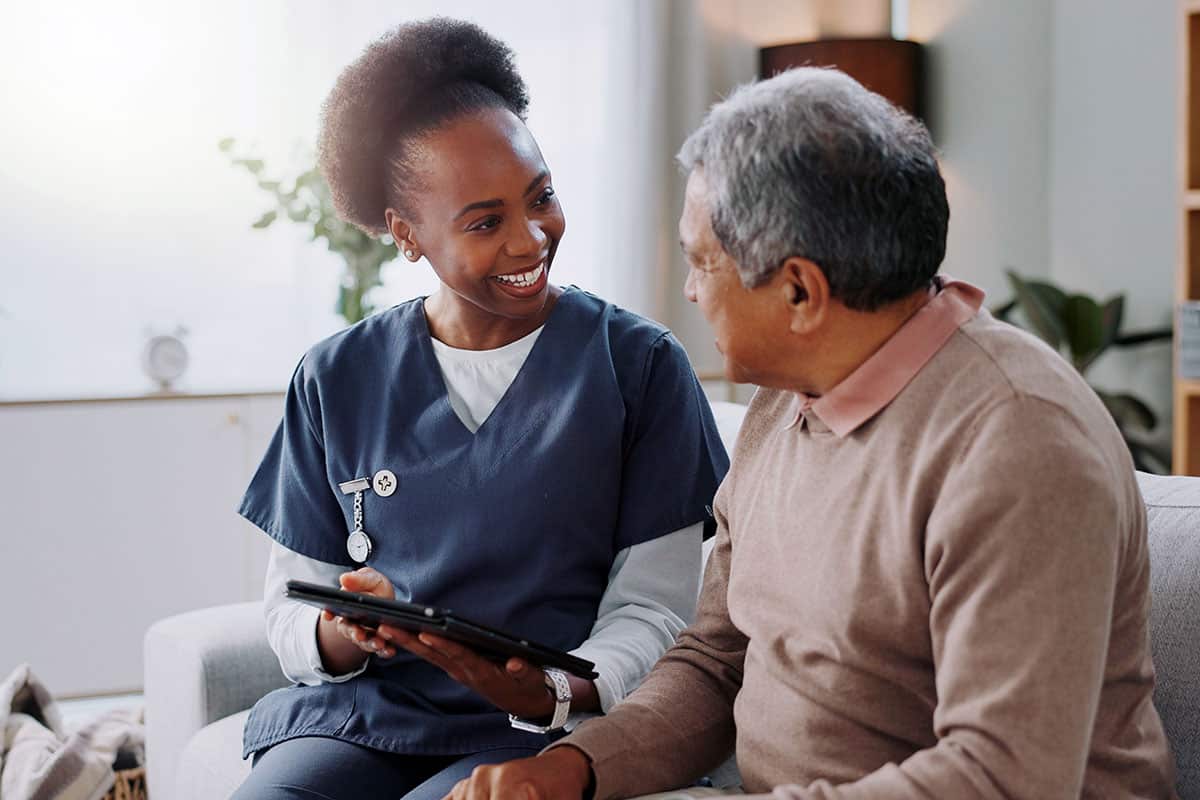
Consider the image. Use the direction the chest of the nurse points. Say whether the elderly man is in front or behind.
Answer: in front

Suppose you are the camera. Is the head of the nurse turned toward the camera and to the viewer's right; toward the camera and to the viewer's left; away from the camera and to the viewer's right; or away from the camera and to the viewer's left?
toward the camera and to the viewer's right

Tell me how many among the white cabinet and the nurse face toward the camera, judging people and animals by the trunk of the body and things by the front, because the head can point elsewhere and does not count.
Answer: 2

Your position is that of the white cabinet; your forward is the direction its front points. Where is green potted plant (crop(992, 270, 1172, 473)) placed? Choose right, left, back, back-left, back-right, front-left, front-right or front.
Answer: left

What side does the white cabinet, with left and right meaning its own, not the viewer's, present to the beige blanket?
front

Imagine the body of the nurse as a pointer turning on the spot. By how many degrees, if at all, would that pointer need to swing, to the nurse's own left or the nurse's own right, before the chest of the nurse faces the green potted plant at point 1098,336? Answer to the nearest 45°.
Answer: approximately 135° to the nurse's own left

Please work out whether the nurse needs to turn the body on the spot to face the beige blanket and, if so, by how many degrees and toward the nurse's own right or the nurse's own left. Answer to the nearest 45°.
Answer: approximately 135° to the nurse's own right

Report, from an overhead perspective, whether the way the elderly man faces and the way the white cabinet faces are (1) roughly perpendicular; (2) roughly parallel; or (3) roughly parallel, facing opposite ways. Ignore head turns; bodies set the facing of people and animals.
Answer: roughly perpendicular

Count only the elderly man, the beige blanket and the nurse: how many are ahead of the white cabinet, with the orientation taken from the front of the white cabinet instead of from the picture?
3

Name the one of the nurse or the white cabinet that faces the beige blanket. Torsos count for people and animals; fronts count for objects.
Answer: the white cabinet

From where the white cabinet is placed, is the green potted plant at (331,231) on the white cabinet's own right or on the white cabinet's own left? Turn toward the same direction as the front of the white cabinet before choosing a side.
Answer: on the white cabinet's own left
